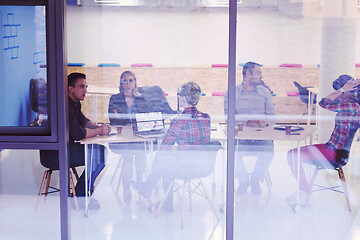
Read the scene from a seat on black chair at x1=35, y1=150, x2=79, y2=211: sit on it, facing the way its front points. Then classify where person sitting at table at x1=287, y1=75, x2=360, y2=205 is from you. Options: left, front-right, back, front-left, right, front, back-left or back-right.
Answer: front

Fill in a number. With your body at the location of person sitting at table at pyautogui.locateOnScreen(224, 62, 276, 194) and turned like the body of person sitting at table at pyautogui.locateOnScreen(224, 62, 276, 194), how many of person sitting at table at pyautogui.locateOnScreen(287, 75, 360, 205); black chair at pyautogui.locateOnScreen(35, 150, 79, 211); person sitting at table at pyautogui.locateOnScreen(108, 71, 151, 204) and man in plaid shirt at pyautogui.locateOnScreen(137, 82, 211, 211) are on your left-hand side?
1

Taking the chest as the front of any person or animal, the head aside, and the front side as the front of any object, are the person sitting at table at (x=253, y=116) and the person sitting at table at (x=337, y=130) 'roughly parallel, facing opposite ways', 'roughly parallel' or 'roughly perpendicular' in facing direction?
roughly perpendicular

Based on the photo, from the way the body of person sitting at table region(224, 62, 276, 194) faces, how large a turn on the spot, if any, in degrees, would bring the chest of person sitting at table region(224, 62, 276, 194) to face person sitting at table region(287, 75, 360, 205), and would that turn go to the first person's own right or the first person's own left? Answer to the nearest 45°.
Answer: approximately 90° to the first person's own left

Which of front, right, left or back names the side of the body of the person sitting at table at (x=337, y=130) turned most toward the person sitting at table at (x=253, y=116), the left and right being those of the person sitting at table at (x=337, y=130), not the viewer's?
front

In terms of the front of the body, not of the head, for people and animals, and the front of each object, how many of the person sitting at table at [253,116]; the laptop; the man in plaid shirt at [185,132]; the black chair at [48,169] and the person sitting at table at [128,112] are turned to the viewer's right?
1

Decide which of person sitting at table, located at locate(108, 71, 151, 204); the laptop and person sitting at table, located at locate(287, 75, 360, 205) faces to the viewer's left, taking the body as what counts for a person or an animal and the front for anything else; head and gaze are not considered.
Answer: person sitting at table, located at locate(287, 75, 360, 205)

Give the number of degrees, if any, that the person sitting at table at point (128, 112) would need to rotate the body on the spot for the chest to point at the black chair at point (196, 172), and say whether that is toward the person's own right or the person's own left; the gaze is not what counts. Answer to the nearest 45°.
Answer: approximately 90° to the person's own left

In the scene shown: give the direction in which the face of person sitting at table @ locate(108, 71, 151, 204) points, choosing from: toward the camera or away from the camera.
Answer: toward the camera

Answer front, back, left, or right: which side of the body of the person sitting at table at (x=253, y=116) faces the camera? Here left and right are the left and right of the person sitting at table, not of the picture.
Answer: front

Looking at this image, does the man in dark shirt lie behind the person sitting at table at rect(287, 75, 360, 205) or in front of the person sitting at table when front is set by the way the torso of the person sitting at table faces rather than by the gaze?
in front

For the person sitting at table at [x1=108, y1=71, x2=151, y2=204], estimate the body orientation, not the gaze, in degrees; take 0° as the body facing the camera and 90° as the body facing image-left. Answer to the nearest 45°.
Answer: approximately 0°

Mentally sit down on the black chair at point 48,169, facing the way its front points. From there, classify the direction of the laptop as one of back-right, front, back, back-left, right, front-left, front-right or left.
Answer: front

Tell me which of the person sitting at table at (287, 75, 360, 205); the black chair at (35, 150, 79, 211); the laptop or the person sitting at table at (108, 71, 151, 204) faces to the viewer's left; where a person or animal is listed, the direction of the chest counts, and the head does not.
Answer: the person sitting at table at (287, 75, 360, 205)
